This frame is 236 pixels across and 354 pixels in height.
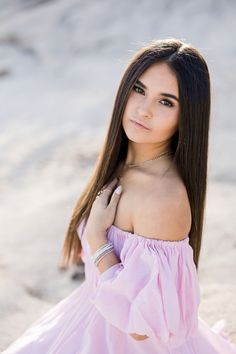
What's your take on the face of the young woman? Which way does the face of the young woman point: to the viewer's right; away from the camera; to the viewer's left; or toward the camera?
toward the camera

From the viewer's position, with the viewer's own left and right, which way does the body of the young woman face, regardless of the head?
facing the viewer and to the left of the viewer
